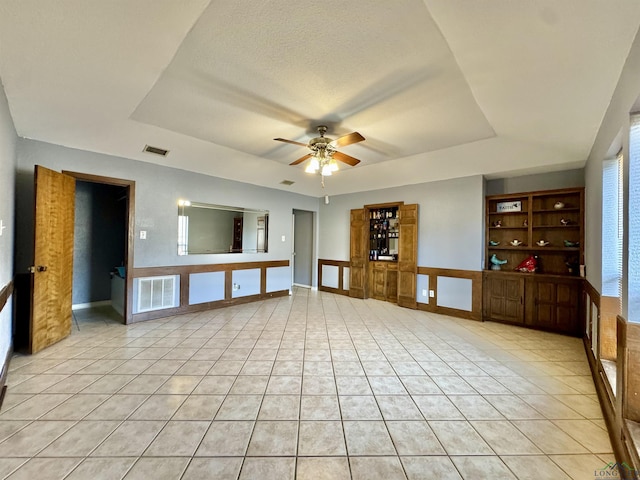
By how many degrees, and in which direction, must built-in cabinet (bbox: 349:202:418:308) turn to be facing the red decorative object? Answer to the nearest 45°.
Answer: approximately 90° to its left

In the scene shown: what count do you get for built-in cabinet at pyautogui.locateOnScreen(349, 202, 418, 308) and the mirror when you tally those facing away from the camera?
0

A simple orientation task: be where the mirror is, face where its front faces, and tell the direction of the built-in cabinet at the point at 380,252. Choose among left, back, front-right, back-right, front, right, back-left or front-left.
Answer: front-left

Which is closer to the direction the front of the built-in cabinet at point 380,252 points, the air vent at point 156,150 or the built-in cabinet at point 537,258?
the air vent

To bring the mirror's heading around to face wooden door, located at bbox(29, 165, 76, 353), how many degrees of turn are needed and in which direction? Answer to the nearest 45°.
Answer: approximately 90° to its right

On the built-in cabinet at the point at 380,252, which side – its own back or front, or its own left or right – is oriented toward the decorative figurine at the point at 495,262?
left

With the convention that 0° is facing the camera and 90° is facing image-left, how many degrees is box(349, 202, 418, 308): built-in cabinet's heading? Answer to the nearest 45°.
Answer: approximately 45°

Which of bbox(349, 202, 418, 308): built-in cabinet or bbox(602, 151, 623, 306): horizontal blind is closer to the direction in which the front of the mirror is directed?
the horizontal blind

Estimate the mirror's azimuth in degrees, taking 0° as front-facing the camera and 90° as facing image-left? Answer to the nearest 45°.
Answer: approximately 315°

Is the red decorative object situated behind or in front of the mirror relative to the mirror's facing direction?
in front

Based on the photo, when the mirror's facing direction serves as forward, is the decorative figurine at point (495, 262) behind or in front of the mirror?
in front

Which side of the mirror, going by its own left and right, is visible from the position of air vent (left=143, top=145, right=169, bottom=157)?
right
